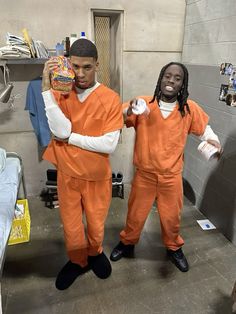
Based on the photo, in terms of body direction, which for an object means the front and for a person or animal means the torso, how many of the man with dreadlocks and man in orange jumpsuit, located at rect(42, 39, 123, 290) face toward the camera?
2

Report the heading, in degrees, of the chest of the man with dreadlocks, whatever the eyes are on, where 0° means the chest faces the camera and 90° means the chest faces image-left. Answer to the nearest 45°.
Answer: approximately 0°

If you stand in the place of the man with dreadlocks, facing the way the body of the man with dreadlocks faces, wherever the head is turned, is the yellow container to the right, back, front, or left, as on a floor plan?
right

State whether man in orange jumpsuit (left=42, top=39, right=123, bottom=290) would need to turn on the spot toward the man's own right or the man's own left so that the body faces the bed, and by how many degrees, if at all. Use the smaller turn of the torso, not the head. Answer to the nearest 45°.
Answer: approximately 135° to the man's own right

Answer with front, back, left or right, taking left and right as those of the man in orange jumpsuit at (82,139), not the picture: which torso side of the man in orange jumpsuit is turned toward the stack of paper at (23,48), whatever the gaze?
back

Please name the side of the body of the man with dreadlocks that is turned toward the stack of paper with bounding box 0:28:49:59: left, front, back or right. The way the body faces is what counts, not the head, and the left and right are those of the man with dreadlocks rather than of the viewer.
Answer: right

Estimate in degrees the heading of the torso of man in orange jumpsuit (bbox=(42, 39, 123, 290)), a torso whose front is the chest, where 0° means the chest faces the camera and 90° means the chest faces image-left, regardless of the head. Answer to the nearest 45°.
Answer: approximately 0°
